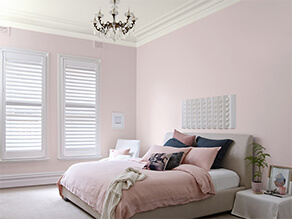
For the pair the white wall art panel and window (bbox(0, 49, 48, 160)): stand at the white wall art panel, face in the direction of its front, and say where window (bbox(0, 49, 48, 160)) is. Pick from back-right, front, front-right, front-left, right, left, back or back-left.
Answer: front-right

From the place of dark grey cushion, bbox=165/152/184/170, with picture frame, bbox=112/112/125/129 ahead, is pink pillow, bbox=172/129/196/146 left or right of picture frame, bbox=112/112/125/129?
right

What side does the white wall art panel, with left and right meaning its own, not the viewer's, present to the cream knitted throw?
front

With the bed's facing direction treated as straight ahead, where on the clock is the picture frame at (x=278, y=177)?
The picture frame is roughly at 8 o'clock from the bed.

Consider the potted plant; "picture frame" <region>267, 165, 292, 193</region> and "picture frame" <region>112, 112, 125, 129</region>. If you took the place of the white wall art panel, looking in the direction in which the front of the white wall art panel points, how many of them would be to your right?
1

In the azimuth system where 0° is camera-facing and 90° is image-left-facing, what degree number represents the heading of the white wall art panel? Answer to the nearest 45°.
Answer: approximately 45°

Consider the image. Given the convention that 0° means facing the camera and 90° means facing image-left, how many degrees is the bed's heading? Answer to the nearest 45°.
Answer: approximately 45°

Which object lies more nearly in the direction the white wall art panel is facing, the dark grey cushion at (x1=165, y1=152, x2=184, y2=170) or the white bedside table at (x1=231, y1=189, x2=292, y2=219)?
the dark grey cushion

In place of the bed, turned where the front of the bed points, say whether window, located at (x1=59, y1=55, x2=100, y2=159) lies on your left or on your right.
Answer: on your right

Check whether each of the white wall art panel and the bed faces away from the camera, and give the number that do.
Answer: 0

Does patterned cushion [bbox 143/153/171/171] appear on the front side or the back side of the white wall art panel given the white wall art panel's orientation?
on the front side
